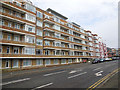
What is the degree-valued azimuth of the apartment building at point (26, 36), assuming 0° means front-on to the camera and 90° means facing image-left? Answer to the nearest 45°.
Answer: approximately 315°
